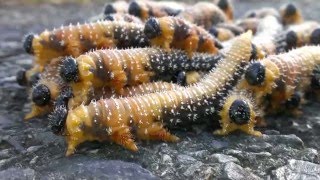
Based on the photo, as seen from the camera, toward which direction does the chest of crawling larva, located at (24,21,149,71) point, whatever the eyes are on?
to the viewer's left

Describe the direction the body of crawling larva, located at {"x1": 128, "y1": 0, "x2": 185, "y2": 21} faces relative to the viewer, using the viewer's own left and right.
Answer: facing to the left of the viewer

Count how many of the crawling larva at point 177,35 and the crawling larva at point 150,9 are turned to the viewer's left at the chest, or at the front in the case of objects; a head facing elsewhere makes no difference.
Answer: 2

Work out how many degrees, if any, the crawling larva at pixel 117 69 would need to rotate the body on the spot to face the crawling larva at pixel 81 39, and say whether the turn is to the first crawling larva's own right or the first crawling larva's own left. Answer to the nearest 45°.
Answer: approximately 45° to the first crawling larva's own right

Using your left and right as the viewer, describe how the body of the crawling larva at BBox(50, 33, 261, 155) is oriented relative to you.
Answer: facing to the left of the viewer

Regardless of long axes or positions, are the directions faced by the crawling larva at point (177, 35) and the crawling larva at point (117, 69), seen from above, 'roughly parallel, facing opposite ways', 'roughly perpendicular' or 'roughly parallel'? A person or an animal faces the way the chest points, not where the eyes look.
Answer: roughly parallel

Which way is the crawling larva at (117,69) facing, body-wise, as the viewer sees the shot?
to the viewer's left

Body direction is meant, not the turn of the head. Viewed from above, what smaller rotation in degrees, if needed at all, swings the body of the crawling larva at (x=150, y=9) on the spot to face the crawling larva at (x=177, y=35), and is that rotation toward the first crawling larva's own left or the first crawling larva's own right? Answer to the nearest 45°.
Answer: approximately 90° to the first crawling larva's own left

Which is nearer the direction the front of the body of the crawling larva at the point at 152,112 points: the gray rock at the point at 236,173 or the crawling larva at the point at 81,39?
the crawling larva

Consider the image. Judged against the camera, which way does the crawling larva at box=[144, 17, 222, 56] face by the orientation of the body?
to the viewer's left

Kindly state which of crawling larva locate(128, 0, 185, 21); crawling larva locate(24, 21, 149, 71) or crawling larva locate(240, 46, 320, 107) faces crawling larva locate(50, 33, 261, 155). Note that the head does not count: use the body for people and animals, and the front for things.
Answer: crawling larva locate(240, 46, 320, 107)

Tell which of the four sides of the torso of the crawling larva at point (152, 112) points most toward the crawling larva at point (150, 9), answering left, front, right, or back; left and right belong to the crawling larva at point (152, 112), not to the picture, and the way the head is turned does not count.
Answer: right

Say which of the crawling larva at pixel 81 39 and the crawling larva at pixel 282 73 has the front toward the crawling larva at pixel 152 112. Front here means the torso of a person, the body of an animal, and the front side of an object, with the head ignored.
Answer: the crawling larva at pixel 282 73

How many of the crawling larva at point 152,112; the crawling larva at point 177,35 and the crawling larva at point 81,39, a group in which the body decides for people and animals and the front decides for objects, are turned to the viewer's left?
3
